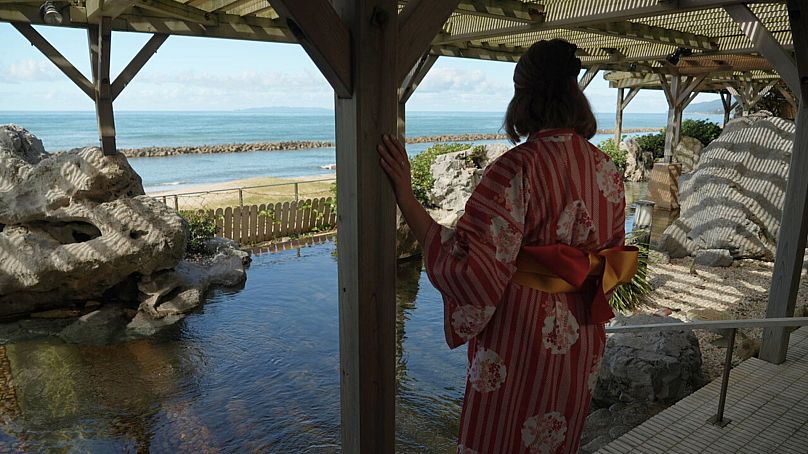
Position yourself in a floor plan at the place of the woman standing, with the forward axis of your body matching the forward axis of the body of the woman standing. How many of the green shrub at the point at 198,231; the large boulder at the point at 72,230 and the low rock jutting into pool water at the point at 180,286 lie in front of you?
3

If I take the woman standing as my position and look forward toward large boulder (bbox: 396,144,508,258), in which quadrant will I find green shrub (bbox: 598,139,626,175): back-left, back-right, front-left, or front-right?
front-right

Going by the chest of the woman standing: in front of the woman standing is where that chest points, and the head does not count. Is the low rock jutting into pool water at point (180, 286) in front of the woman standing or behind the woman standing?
in front

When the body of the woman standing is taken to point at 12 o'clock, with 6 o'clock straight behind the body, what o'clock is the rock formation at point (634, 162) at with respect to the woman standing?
The rock formation is roughly at 2 o'clock from the woman standing.

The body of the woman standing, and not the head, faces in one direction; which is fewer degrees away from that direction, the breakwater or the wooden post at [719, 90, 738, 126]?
the breakwater

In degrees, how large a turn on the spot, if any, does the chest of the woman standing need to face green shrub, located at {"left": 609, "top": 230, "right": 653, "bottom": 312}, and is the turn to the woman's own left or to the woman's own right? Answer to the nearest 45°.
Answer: approximately 45° to the woman's own right

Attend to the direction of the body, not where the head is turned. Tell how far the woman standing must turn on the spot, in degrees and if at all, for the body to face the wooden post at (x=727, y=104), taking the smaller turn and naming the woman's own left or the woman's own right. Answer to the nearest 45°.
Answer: approximately 45° to the woman's own right

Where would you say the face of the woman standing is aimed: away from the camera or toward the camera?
away from the camera

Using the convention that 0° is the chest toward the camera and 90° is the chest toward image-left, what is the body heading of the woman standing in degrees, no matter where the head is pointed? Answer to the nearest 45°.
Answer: approximately 135°

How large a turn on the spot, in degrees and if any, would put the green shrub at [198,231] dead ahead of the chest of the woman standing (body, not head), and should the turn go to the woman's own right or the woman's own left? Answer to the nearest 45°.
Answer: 0° — they already face it

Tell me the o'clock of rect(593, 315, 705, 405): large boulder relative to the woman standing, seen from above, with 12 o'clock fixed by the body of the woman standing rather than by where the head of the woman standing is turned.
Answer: The large boulder is roughly at 2 o'clock from the woman standing.

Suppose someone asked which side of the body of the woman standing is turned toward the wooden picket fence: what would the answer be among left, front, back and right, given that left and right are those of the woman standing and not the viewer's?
front
